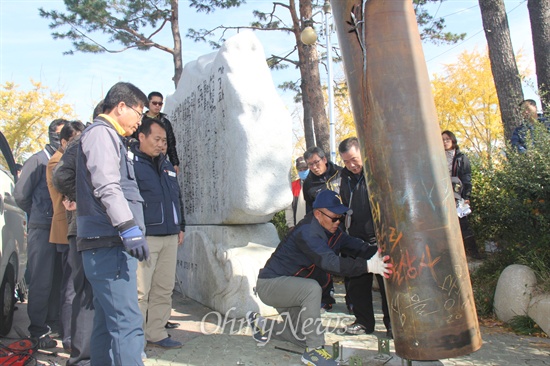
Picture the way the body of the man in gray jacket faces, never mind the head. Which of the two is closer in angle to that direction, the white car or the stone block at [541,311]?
the stone block

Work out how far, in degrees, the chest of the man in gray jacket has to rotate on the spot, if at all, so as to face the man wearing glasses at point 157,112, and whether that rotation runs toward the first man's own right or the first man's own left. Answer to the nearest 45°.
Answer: approximately 90° to the first man's own left

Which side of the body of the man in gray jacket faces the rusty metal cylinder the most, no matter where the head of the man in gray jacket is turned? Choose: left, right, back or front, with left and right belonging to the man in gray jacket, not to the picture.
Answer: front

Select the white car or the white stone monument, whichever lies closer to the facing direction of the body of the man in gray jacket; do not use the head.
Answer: the white stone monument

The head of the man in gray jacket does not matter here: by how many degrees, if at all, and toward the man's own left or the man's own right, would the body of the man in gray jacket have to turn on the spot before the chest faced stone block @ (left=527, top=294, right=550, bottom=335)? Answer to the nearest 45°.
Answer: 0° — they already face it

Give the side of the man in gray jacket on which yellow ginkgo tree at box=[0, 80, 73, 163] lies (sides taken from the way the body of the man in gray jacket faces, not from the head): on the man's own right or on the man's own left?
on the man's own left

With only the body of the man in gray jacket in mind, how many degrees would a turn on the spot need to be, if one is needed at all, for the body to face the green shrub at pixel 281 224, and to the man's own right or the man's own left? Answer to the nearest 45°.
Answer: approximately 45° to the man's own left

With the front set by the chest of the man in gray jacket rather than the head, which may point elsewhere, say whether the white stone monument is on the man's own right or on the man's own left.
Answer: on the man's own left

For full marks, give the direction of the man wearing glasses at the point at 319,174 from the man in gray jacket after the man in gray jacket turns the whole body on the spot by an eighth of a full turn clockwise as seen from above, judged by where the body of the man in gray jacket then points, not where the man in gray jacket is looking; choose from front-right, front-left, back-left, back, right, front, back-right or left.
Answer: left

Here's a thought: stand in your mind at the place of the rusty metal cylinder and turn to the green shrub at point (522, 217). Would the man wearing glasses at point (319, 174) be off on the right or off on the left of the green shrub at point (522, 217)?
left

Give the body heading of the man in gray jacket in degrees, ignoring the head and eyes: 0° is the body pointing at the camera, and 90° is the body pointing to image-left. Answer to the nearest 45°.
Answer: approximately 270°

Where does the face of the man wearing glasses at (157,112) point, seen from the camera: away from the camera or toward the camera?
toward the camera

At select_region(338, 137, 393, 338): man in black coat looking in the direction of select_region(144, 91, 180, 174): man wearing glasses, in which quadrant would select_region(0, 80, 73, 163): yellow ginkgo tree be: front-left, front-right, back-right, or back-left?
front-right

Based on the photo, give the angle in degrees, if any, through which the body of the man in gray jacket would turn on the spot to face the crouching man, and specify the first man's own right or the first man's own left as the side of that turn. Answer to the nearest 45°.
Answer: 0° — they already face them

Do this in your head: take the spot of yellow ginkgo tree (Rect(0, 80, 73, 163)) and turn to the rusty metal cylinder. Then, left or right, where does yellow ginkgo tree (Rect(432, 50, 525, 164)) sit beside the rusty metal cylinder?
left
